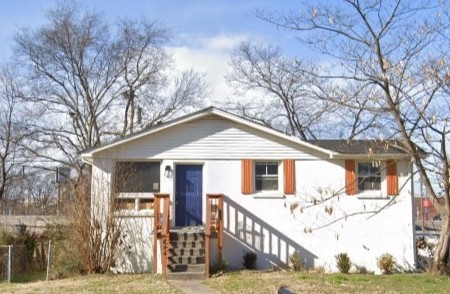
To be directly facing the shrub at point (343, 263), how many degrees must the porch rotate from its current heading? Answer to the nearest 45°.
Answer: approximately 90° to its left

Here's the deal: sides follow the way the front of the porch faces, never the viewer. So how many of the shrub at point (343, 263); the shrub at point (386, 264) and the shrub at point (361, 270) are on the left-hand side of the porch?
3

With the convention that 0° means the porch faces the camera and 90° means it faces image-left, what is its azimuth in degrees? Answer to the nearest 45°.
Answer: approximately 0°

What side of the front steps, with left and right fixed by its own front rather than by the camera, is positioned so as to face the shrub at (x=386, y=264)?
left

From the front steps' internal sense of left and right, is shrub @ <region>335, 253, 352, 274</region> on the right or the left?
on its left

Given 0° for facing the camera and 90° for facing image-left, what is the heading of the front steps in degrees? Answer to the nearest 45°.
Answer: approximately 0°

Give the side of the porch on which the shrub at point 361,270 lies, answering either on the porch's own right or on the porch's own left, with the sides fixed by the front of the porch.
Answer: on the porch's own left

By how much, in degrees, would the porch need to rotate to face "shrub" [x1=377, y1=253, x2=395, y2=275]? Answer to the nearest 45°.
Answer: approximately 90° to its left

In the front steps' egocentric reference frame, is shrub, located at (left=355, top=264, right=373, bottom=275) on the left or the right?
on its left

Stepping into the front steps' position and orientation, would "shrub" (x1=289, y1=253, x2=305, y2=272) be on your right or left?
on your left

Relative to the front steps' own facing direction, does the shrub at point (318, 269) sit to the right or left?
on its left
